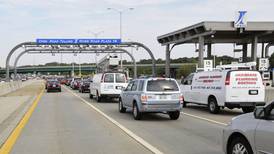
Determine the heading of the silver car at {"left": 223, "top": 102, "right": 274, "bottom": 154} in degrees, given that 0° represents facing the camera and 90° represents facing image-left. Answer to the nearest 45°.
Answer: approximately 135°

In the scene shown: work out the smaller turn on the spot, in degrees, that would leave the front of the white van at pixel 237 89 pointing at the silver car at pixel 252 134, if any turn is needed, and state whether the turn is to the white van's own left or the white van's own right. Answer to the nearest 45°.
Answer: approximately 135° to the white van's own left

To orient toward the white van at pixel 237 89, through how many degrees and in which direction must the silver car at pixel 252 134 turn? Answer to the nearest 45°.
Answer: approximately 45° to its right

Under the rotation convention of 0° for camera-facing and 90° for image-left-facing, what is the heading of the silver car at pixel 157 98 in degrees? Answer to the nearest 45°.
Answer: approximately 135°

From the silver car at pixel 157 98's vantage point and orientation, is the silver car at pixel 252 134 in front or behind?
behind

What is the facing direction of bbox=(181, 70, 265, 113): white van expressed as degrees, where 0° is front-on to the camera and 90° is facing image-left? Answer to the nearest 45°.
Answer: approximately 135°

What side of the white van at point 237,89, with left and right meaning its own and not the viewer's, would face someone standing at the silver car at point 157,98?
left
